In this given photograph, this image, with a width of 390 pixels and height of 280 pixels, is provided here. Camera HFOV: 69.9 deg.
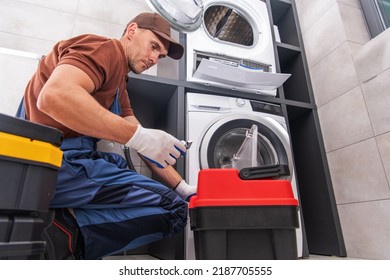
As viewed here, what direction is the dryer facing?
toward the camera

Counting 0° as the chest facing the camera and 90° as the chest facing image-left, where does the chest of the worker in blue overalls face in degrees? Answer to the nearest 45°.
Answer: approximately 270°

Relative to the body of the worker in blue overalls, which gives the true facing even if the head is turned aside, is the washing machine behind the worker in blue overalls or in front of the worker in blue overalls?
in front

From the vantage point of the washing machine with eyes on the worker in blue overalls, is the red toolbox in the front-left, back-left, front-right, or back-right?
front-left

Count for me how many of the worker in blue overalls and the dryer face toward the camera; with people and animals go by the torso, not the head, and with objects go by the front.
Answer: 1

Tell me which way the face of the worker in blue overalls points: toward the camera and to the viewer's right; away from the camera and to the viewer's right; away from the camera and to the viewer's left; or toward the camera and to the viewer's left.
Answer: toward the camera and to the viewer's right
